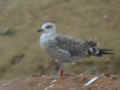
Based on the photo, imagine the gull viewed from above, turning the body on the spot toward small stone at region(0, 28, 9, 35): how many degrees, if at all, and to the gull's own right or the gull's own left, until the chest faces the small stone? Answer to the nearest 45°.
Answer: approximately 45° to the gull's own right

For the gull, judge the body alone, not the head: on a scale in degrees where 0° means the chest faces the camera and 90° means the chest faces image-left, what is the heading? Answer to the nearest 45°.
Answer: approximately 90°
